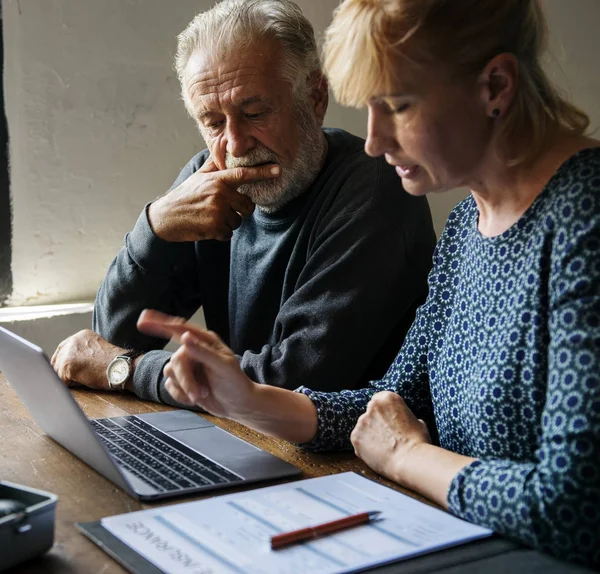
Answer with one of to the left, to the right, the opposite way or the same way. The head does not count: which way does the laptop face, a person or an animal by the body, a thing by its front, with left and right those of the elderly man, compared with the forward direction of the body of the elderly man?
the opposite way

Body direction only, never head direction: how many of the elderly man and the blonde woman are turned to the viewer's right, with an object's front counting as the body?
0

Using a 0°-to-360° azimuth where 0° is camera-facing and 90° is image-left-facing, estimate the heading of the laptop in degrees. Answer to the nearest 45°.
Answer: approximately 225°

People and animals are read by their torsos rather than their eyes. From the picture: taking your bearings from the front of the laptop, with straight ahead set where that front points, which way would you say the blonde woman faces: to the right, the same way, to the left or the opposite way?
the opposite way

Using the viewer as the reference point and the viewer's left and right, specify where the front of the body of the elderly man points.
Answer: facing the viewer and to the left of the viewer

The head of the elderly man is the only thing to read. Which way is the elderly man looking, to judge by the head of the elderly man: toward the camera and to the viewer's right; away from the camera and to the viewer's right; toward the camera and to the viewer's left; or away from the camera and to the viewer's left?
toward the camera and to the viewer's left

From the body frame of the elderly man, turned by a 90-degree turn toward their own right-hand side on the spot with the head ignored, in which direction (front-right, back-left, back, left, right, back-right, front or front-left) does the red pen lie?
back-left

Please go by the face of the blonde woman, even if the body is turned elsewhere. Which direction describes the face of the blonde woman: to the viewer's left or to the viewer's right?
to the viewer's left
